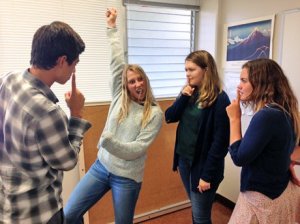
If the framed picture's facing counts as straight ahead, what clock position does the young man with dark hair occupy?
The young man with dark hair is roughly at 11 o'clock from the framed picture.

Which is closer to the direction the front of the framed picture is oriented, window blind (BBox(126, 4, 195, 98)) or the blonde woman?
the blonde woman

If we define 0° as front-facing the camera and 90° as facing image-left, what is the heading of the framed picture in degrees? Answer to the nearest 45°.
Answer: approximately 45°

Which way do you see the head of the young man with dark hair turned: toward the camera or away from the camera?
away from the camera

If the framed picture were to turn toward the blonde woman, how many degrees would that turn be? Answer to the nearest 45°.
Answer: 0° — it already faces them

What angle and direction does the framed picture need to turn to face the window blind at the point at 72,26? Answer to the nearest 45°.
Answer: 0° — it already faces it

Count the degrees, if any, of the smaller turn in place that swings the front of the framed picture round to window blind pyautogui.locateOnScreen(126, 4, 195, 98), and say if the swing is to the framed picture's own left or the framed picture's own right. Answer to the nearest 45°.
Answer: approximately 45° to the framed picture's own right
